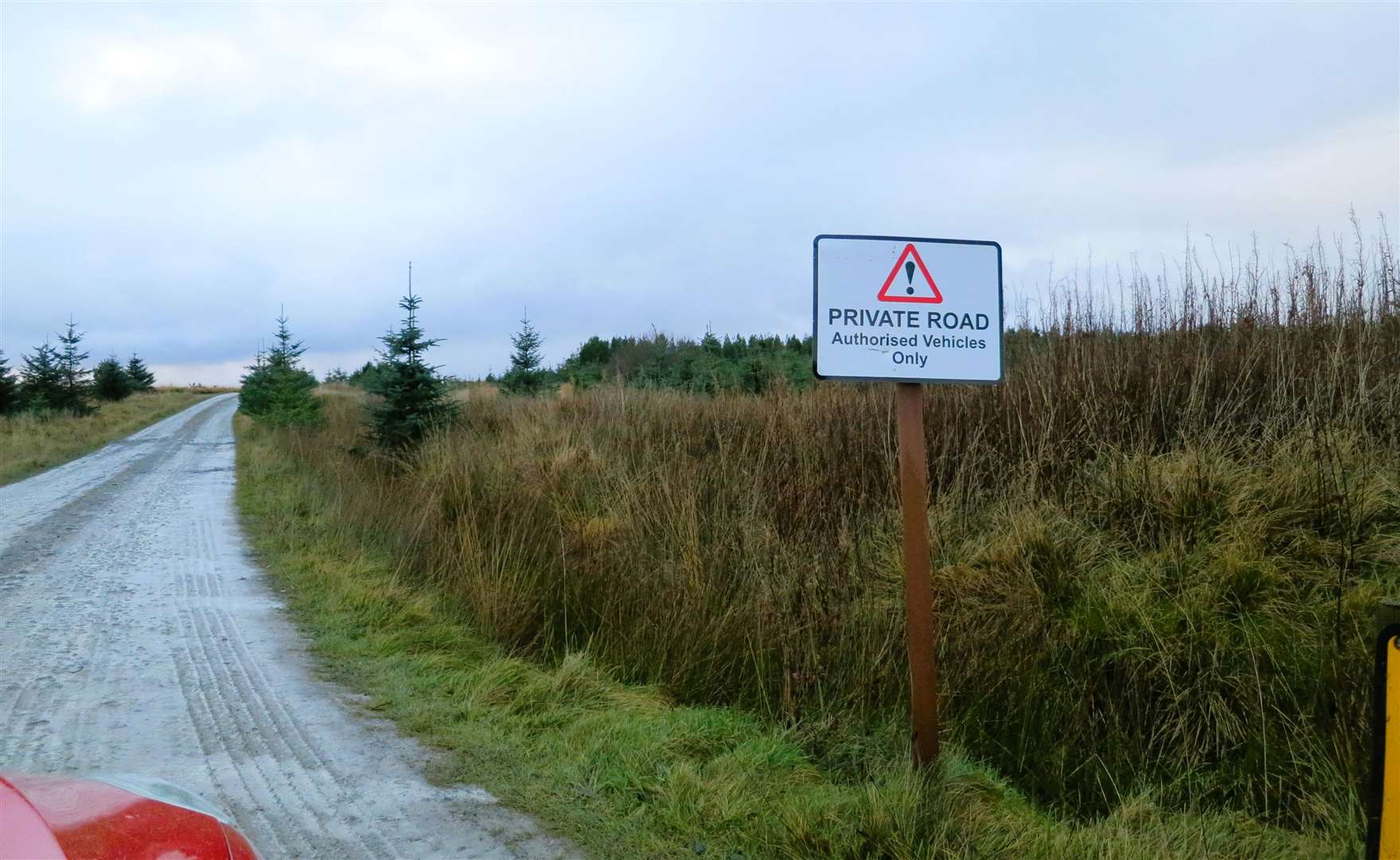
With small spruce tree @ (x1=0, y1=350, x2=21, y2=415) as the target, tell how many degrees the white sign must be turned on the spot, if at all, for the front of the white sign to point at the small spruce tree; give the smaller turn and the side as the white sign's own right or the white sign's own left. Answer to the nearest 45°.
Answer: approximately 135° to the white sign's own right

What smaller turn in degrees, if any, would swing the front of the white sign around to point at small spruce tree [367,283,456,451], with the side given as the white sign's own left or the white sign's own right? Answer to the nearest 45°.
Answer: approximately 135° to the white sign's own right

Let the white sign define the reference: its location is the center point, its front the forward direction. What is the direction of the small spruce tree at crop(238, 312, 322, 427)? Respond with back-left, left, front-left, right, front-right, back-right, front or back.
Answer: back-right

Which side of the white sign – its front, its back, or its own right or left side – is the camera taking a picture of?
front
